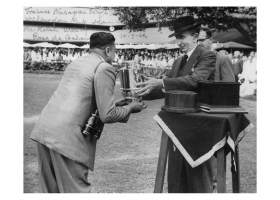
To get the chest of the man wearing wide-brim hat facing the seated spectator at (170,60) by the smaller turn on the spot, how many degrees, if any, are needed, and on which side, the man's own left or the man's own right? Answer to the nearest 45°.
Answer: approximately 135° to the man's own right

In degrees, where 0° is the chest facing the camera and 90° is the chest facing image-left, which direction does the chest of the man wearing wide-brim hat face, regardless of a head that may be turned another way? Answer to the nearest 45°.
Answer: approximately 45°

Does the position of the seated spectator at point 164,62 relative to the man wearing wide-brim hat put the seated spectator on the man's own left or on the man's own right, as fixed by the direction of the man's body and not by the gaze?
on the man's own right
